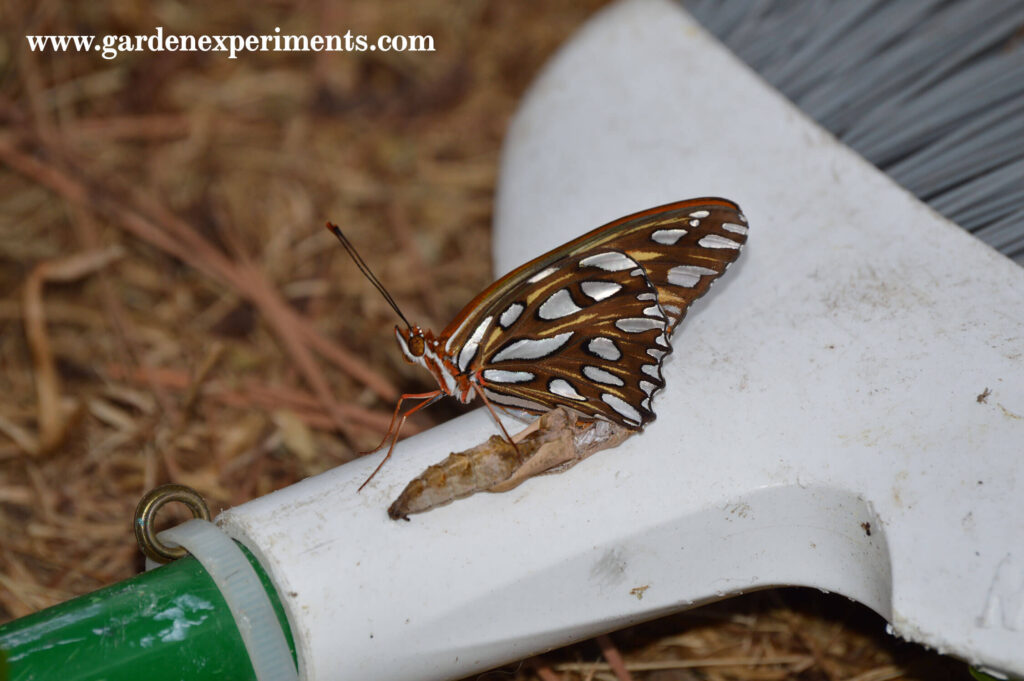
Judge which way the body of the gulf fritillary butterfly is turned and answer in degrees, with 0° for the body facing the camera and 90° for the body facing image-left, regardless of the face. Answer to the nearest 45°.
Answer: approximately 90°

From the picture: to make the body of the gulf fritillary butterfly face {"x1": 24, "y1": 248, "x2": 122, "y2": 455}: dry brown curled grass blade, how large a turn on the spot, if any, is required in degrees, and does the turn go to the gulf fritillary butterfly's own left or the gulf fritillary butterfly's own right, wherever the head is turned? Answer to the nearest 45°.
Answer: approximately 45° to the gulf fritillary butterfly's own right
